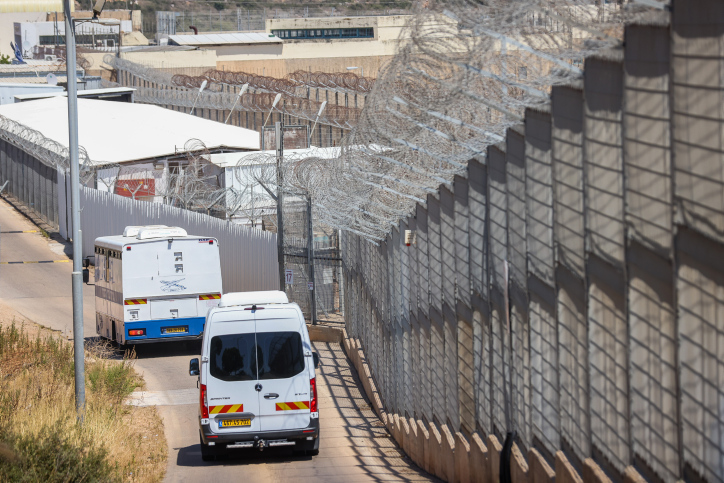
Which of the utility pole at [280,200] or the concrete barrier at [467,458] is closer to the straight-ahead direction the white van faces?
the utility pole

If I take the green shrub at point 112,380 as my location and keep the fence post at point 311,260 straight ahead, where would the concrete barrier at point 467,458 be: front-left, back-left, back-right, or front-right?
back-right

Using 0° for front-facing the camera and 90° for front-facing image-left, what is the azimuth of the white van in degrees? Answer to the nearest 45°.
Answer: approximately 180°

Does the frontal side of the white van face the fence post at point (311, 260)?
yes

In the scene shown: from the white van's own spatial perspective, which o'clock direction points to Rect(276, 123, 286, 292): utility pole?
The utility pole is roughly at 12 o'clock from the white van.
